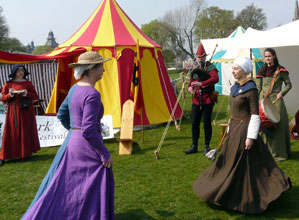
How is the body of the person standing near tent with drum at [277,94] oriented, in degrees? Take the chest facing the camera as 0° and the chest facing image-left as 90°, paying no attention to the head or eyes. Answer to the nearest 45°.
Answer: approximately 45°

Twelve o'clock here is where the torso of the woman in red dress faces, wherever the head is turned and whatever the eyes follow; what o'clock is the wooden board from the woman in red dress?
The wooden board is roughly at 9 o'clock from the woman in red dress.

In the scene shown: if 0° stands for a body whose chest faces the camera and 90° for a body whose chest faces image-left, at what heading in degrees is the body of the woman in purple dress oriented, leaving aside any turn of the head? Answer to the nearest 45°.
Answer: approximately 225°

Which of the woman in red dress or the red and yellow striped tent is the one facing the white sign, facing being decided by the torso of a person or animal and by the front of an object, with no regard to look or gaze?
the red and yellow striped tent

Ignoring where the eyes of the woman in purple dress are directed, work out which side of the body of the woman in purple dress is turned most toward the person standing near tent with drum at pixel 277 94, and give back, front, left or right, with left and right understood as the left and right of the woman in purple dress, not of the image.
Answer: front

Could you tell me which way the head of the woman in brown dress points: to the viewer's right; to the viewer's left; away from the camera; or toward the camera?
to the viewer's left

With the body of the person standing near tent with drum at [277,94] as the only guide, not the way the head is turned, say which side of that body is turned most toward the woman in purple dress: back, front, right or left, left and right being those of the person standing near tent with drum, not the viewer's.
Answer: front

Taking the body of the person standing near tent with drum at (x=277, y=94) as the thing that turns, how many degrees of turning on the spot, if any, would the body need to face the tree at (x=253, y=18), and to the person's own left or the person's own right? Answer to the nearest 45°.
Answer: approximately 135° to the person's own right

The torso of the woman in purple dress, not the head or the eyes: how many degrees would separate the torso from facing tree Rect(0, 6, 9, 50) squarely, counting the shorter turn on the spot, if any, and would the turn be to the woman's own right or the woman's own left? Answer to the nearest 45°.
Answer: approximately 45° to the woman's own left

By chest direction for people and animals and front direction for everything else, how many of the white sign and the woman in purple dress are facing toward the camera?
1

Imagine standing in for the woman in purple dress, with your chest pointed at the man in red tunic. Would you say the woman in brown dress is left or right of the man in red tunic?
right

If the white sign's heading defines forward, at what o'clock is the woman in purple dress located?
The woman in purple dress is roughly at 12 o'clock from the white sign.

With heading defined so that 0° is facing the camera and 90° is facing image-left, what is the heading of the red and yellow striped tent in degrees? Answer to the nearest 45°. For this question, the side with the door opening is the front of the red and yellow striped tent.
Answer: approximately 45°
